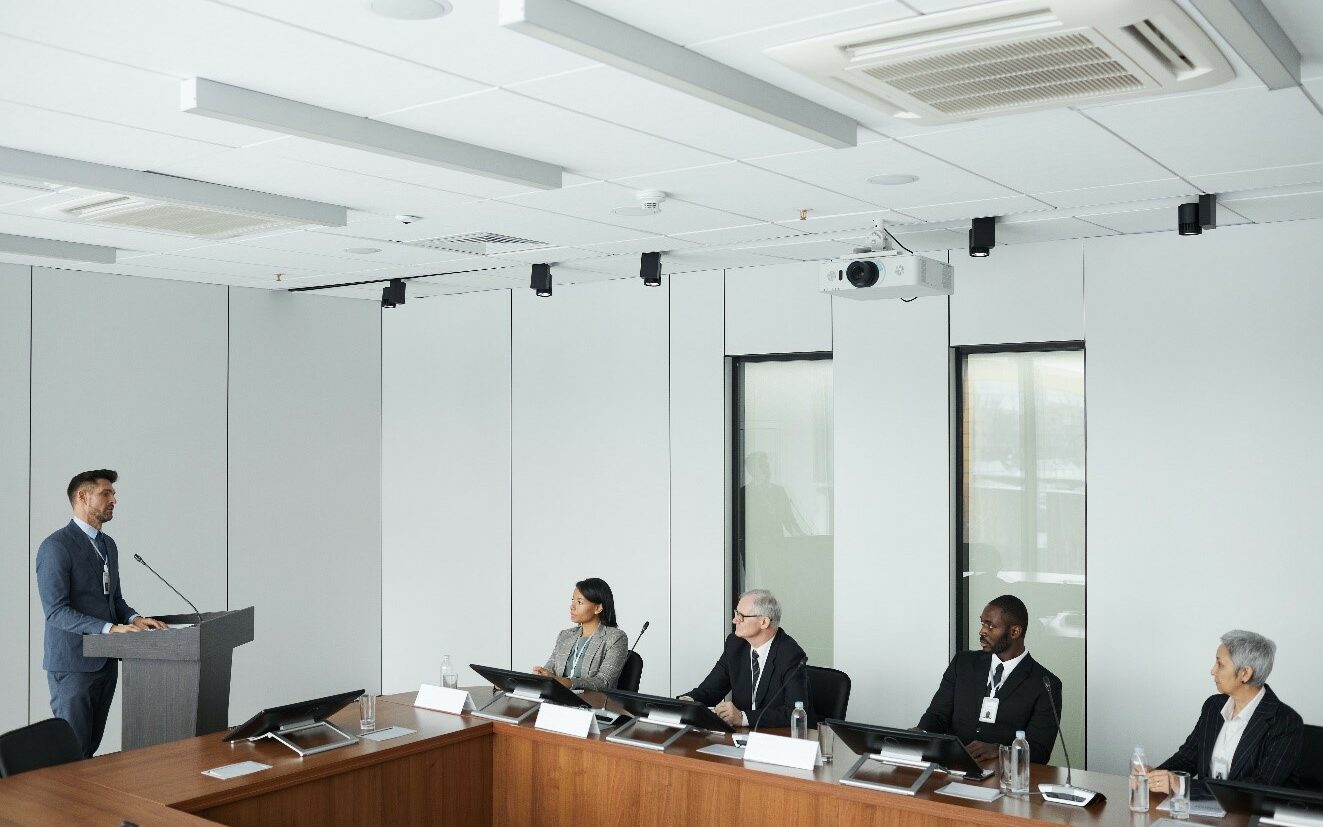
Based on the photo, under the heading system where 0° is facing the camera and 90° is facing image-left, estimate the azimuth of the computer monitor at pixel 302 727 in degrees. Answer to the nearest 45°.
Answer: approximately 135°

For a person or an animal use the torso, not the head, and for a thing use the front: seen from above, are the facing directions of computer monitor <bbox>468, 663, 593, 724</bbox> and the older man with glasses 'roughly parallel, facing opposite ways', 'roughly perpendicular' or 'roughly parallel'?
roughly parallel, facing opposite ways

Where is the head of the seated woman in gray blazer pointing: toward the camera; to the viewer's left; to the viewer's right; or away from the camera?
to the viewer's left

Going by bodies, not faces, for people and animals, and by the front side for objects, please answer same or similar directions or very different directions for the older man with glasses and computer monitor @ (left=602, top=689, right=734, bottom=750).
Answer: very different directions

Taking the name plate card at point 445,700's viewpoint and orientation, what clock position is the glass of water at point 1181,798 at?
The glass of water is roughly at 9 o'clock from the name plate card.

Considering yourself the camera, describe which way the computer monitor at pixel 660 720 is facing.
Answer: facing away from the viewer and to the right of the viewer

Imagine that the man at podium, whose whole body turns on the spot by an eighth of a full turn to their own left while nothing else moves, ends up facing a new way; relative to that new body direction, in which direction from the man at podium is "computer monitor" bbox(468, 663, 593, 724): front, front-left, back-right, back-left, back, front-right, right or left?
right

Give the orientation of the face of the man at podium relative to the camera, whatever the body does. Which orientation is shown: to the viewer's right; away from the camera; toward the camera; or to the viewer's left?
to the viewer's right

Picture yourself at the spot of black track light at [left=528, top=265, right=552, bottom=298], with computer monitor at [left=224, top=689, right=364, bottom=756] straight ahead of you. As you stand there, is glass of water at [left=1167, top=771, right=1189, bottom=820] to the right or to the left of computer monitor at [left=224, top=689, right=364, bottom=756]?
left

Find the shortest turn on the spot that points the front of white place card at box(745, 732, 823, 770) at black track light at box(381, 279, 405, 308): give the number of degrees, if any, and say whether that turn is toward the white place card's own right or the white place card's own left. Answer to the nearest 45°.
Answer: approximately 90° to the white place card's own right

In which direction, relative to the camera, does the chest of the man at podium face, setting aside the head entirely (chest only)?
to the viewer's right

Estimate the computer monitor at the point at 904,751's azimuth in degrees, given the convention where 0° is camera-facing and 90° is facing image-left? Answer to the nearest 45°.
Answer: approximately 225°

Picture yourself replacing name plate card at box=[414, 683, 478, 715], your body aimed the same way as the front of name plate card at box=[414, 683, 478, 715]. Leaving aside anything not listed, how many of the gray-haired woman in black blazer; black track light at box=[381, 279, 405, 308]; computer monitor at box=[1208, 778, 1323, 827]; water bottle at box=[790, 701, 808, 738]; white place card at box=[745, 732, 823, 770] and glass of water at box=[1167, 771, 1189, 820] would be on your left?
5

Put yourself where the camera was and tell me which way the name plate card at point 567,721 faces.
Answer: facing the viewer and to the left of the viewer

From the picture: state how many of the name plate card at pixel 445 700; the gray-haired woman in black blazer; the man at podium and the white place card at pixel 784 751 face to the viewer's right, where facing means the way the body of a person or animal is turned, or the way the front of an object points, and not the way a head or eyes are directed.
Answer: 1

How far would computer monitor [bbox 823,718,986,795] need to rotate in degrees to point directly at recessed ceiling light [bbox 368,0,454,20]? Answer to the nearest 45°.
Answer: approximately 180°
